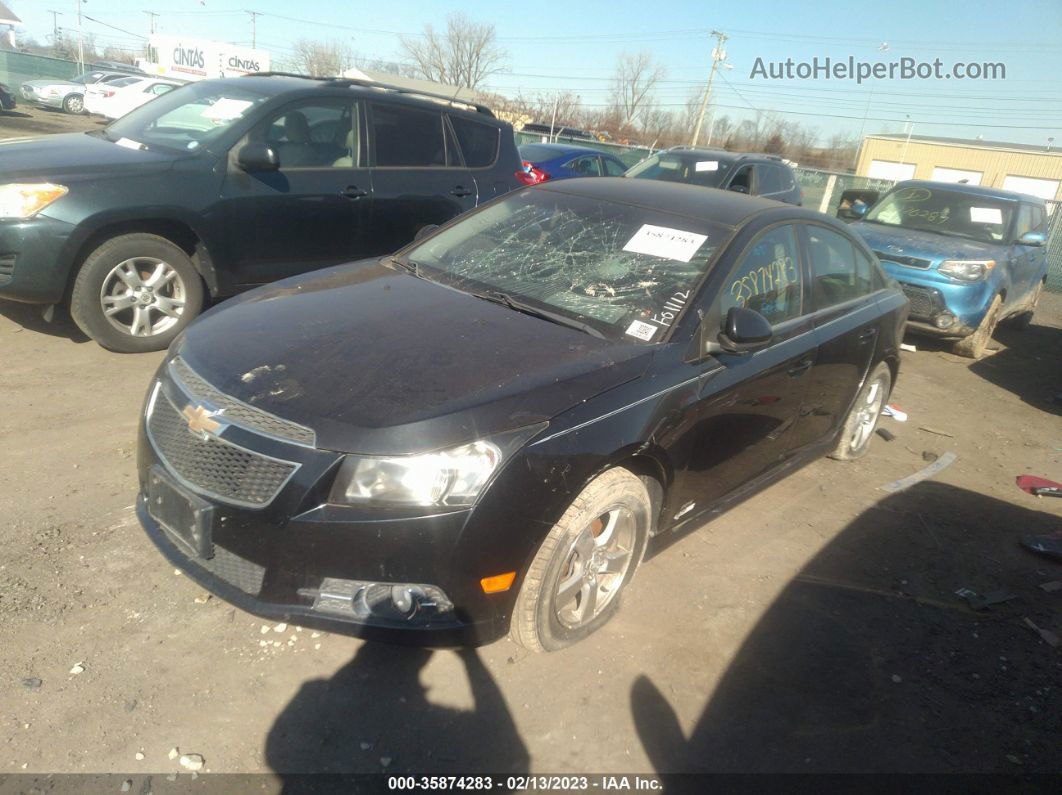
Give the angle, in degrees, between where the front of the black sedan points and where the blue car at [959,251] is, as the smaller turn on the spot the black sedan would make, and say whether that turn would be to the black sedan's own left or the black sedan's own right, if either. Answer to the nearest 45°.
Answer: approximately 180°

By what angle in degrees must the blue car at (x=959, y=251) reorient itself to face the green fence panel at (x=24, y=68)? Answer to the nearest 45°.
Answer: approximately 45° to its right

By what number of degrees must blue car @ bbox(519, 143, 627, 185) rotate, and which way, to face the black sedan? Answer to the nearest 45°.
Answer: approximately 135° to its right

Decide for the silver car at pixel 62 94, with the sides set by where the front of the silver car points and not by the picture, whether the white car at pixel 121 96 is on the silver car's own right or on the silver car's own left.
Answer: on the silver car's own left

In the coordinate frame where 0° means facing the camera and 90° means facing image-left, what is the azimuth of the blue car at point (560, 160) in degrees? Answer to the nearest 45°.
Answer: approximately 225°

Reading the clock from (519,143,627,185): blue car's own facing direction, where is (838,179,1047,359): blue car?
(838,179,1047,359): blue car is roughly at 3 o'clock from (519,143,627,185): blue car.

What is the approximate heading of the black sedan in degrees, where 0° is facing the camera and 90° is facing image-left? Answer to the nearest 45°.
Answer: approximately 45°

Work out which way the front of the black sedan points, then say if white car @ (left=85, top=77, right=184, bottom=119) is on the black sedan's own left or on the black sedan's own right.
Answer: on the black sedan's own right
